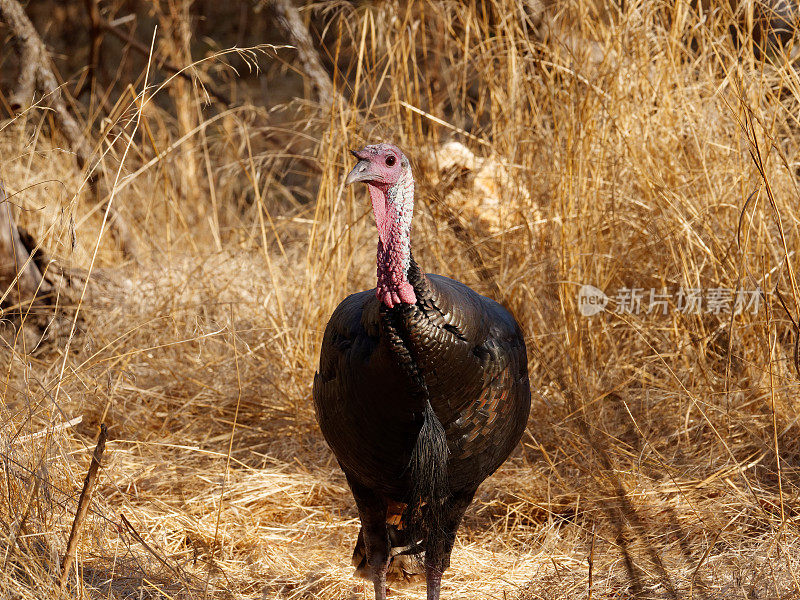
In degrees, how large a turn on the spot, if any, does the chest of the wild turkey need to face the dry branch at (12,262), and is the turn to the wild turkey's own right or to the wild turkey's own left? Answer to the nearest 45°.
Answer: approximately 135° to the wild turkey's own right

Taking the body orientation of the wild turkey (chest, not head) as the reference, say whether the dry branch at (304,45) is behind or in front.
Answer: behind

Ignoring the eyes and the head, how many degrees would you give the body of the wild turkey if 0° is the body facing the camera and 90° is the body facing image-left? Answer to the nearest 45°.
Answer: approximately 0°

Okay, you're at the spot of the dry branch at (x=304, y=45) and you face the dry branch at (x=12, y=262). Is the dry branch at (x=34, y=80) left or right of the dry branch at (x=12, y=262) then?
right

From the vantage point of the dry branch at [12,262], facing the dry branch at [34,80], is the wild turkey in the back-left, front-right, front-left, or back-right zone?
back-right

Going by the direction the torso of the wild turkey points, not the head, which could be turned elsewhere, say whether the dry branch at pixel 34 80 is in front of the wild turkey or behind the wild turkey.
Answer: behind
